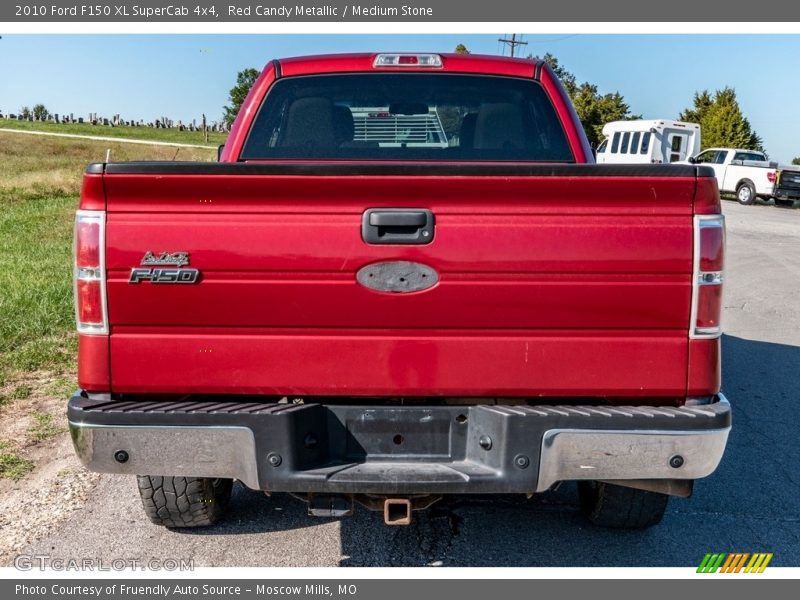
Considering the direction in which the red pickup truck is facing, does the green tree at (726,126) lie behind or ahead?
ahead

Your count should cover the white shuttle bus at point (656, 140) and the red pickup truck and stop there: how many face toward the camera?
0

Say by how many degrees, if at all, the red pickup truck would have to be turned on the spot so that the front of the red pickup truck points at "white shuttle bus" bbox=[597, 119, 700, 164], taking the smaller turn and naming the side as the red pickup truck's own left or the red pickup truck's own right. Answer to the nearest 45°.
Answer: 0° — it already faces it

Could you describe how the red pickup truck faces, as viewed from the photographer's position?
facing away from the viewer

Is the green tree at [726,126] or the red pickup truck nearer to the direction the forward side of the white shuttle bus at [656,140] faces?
the green tree
